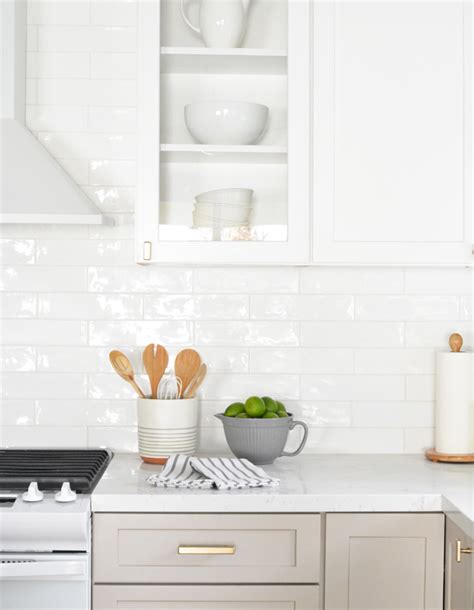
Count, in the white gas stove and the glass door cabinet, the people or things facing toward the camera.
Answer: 2

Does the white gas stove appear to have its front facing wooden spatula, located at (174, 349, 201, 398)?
no

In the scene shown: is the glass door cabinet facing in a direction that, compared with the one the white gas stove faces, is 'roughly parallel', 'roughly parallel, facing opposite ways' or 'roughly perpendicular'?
roughly parallel

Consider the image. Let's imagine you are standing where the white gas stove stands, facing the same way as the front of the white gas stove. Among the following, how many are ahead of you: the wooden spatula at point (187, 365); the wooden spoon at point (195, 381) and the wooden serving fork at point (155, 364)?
0

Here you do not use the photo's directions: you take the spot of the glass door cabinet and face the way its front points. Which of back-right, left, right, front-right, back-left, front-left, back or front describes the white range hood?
right

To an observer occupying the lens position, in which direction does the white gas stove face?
facing the viewer
